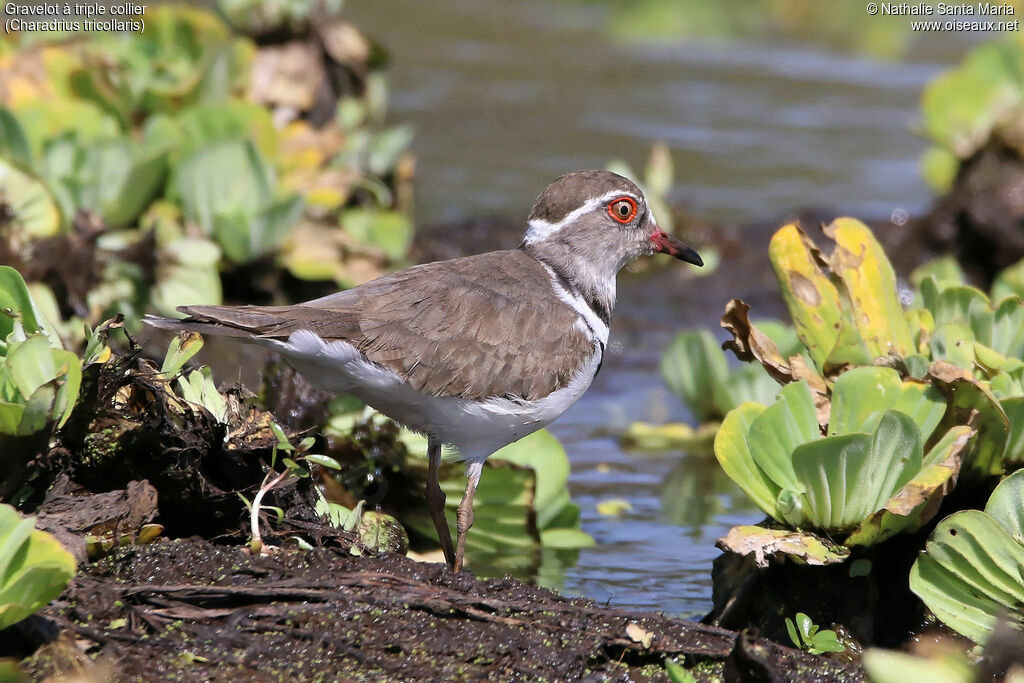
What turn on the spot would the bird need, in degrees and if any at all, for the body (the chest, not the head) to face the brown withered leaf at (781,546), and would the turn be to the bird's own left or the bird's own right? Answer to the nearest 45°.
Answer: approximately 45° to the bird's own right

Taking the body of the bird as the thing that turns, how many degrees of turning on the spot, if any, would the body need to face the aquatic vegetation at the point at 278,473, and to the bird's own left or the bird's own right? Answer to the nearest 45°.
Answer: approximately 135° to the bird's own right

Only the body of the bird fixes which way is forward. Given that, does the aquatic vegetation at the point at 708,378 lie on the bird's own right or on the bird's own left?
on the bird's own left

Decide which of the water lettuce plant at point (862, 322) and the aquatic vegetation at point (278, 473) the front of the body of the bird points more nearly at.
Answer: the water lettuce plant

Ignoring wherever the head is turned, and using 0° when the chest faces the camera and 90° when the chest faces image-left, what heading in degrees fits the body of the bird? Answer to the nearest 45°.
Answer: approximately 270°

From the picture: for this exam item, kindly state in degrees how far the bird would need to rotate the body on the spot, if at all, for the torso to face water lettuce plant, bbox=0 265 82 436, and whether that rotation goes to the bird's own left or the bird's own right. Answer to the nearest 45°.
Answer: approximately 135° to the bird's own right

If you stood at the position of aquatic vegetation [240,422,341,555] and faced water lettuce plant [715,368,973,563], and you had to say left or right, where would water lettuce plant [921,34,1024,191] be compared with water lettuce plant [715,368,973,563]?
left

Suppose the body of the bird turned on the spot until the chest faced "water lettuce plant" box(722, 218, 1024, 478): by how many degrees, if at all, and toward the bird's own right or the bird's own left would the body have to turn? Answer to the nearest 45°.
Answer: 0° — it already faces it
